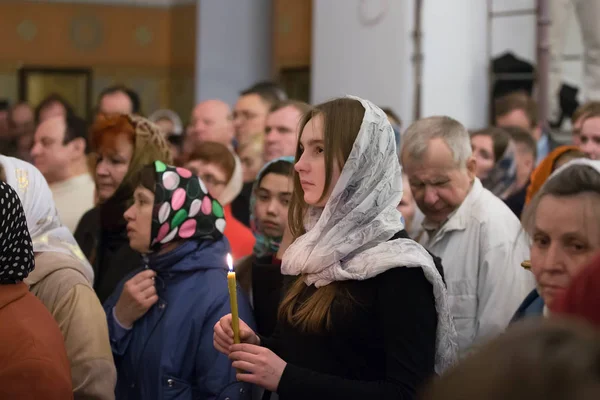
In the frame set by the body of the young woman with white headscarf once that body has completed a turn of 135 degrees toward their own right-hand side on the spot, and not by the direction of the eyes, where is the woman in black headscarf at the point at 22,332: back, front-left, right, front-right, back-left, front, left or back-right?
back-left

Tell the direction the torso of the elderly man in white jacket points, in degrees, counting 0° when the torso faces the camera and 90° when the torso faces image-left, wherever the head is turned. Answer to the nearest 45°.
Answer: approximately 45°

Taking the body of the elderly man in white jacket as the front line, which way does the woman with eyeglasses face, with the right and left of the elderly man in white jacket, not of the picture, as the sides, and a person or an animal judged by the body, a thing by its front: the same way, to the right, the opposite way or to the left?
the same way

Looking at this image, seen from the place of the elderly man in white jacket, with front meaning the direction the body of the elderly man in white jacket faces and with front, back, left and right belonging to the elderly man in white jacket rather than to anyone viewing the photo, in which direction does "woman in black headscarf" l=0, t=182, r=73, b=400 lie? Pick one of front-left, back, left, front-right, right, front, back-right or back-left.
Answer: front

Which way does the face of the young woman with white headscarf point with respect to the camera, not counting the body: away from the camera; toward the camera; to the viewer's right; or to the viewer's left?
to the viewer's left

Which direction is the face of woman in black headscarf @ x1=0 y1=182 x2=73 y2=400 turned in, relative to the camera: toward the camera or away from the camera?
away from the camera

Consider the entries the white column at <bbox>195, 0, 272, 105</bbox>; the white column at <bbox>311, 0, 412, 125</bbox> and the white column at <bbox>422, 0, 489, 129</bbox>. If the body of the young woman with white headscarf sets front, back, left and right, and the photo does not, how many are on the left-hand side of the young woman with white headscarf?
0

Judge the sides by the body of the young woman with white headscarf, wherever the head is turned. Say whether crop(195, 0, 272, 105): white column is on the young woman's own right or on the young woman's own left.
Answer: on the young woman's own right

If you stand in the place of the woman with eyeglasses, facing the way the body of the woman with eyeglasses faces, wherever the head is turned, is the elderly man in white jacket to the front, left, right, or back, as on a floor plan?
left

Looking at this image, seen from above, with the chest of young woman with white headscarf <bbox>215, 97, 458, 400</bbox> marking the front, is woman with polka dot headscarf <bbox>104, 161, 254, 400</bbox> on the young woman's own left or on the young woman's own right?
on the young woman's own right

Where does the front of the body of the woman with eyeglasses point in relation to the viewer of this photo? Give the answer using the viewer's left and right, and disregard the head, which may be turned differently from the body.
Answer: facing the viewer and to the left of the viewer

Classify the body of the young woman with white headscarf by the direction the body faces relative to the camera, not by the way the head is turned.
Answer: to the viewer's left

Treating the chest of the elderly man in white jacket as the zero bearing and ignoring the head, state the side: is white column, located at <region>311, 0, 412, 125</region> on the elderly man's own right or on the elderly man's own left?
on the elderly man's own right
